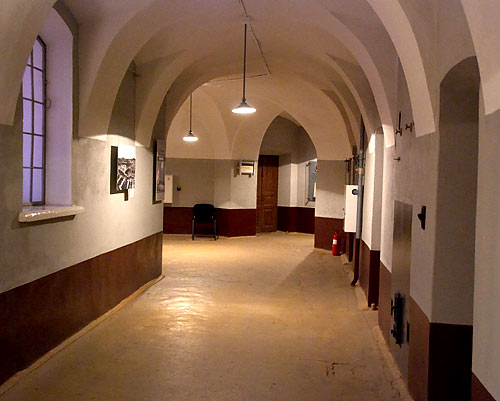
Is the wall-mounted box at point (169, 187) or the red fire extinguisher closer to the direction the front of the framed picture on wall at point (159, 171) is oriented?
the red fire extinguisher

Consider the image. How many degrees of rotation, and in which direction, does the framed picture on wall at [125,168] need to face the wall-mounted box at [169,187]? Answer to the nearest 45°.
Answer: approximately 135° to its left

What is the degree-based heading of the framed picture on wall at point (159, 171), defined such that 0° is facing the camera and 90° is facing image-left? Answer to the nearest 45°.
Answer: approximately 270°

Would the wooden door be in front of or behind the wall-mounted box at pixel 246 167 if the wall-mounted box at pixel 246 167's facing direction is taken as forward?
behind

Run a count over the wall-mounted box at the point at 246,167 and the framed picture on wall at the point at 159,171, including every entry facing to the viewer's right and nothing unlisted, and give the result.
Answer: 1

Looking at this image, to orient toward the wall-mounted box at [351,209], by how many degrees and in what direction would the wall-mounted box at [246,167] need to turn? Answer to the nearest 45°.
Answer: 0° — it already faces it

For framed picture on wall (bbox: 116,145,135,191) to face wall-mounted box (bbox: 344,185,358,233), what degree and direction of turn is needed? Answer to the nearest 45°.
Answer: approximately 45° to its left

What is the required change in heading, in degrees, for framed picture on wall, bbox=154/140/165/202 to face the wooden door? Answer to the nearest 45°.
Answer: approximately 45° to its left

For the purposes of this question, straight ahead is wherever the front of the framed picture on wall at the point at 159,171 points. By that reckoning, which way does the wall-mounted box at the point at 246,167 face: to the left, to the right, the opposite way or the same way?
to the right

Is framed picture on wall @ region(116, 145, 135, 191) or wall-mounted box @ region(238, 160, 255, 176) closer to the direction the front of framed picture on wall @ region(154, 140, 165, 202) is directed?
the wall-mounted box
